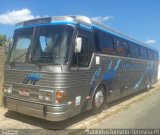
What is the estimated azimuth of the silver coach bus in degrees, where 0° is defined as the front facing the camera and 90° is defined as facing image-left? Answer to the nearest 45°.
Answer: approximately 45°
